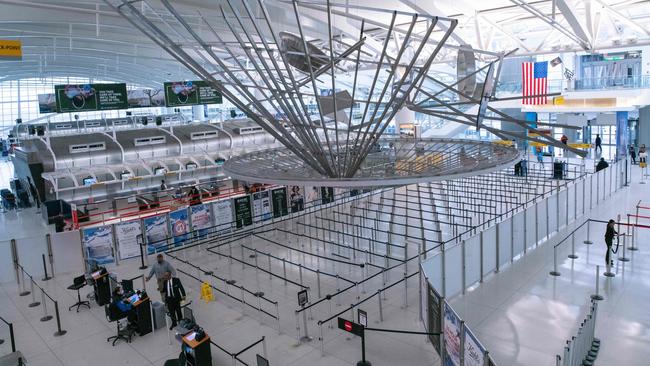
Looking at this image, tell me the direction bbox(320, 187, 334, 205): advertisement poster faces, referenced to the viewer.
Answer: facing the viewer and to the right of the viewer

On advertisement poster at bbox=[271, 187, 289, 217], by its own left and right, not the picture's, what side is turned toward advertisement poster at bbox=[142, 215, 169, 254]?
right

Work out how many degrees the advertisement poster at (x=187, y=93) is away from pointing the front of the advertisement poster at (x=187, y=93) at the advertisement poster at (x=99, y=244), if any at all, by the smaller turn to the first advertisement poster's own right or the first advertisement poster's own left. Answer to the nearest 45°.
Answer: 0° — it already faces it

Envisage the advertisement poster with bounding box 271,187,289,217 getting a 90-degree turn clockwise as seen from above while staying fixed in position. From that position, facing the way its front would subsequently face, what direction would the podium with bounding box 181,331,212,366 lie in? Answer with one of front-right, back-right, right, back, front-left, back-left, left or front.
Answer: front-left

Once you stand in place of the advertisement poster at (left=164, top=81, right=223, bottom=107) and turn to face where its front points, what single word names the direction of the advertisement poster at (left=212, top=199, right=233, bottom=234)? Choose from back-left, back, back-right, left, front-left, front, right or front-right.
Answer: front

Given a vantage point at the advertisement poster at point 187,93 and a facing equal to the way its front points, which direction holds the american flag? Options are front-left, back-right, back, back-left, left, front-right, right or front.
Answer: left

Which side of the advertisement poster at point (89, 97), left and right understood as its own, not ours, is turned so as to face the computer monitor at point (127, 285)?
front

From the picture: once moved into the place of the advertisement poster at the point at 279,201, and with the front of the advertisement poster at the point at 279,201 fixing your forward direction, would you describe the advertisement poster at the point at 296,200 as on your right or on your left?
on your left

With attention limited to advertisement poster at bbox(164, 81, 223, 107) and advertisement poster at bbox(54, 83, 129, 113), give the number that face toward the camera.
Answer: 2

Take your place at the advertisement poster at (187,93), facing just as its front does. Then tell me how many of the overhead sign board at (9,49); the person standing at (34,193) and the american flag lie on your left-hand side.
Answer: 1

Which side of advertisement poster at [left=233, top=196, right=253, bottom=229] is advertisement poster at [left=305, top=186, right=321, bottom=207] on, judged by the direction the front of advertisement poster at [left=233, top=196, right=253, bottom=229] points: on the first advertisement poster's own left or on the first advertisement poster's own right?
on the first advertisement poster's own left

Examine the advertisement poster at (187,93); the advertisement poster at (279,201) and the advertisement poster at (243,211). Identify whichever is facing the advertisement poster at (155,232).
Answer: the advertisement poster at (187,93)

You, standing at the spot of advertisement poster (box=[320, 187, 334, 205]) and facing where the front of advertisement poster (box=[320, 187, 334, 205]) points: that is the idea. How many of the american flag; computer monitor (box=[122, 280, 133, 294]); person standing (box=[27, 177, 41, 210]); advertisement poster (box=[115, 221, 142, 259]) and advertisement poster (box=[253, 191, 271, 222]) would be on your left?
1

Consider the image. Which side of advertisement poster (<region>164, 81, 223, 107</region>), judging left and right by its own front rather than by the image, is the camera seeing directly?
front

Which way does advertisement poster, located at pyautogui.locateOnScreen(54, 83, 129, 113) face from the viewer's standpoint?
toward the camera

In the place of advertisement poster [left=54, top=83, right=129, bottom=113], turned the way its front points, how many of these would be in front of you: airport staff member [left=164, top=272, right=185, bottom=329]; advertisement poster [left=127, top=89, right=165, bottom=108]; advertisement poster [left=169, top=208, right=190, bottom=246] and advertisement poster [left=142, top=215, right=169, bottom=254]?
3

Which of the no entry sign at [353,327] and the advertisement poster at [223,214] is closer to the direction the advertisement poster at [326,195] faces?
the no entry sign
